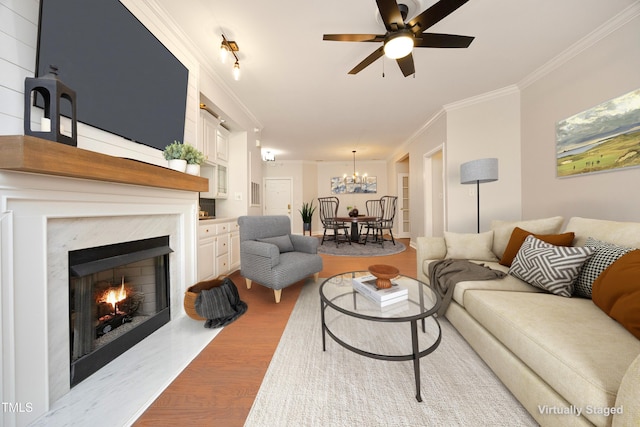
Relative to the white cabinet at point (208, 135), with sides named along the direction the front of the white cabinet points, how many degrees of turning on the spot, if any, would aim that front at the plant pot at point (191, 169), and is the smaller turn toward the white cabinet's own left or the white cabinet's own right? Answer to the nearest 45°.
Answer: approximately 45° to the white cabinet's own right

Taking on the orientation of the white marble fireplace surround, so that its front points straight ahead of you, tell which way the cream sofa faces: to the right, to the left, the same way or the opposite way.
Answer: the opposite way

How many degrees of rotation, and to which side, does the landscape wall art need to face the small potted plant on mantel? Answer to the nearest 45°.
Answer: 0° — it already faces it

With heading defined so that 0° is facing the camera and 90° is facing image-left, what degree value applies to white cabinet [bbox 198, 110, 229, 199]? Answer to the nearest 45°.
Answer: approximately 315°

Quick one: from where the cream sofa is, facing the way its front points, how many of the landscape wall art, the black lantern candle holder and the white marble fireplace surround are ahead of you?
2

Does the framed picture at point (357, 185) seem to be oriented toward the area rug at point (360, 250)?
yes

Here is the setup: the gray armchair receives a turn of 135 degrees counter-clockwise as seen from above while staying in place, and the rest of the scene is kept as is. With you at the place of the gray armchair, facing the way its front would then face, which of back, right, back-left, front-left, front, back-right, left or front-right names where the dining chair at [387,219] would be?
front-right
